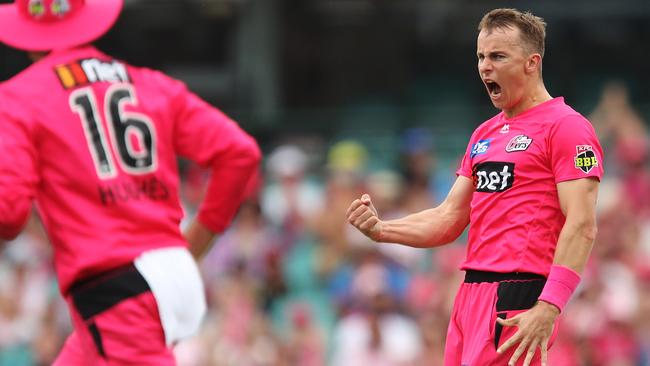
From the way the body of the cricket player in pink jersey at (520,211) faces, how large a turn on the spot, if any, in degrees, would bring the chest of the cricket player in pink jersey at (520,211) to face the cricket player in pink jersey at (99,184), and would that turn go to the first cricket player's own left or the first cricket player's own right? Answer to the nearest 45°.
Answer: approximately 45° to the first cricket player's own right

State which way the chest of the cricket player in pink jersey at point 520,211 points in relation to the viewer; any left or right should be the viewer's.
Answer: facing the viewer and to the left of the viewer
